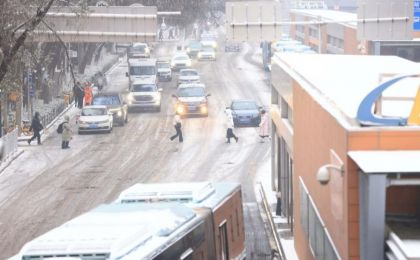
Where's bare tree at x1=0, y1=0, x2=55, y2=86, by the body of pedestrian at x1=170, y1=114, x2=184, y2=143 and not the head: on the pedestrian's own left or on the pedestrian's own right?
on the pedestrian's own left

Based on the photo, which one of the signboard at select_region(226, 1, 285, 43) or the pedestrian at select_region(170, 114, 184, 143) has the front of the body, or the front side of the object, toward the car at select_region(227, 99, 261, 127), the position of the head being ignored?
the signboard

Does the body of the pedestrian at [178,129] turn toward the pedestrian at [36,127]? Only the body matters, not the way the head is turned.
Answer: yes
